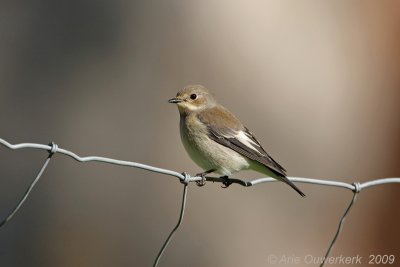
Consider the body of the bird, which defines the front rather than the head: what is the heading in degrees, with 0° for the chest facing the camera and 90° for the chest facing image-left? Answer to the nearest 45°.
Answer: approximately 90°
